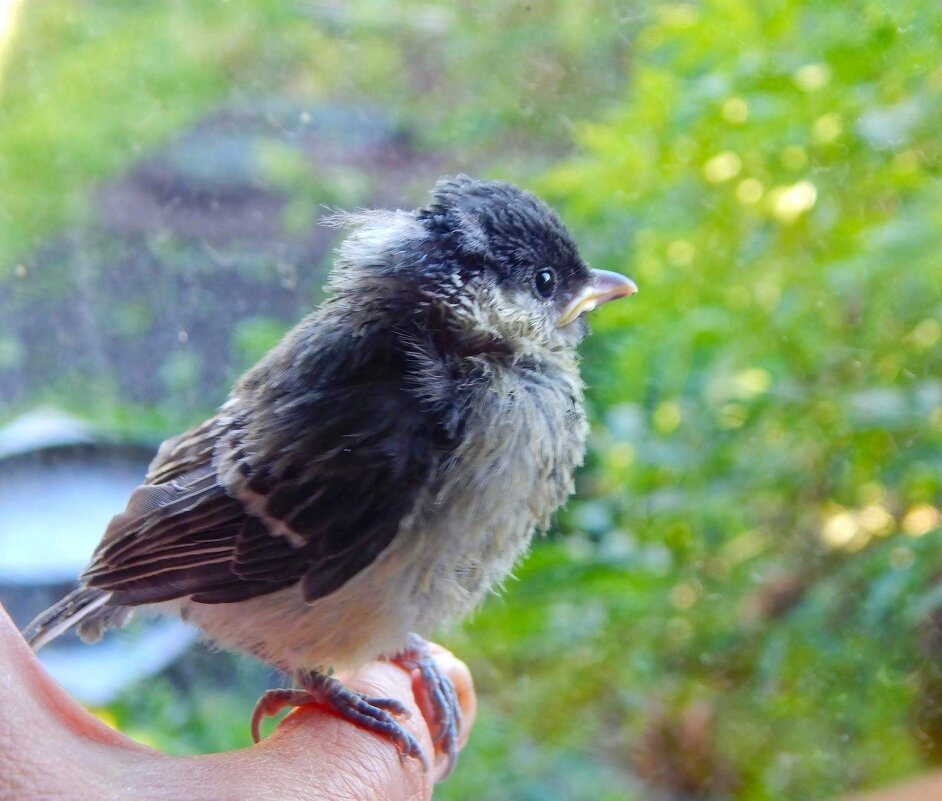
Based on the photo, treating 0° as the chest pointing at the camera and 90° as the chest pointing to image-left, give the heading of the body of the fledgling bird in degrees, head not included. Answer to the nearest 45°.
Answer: approximately 270°
